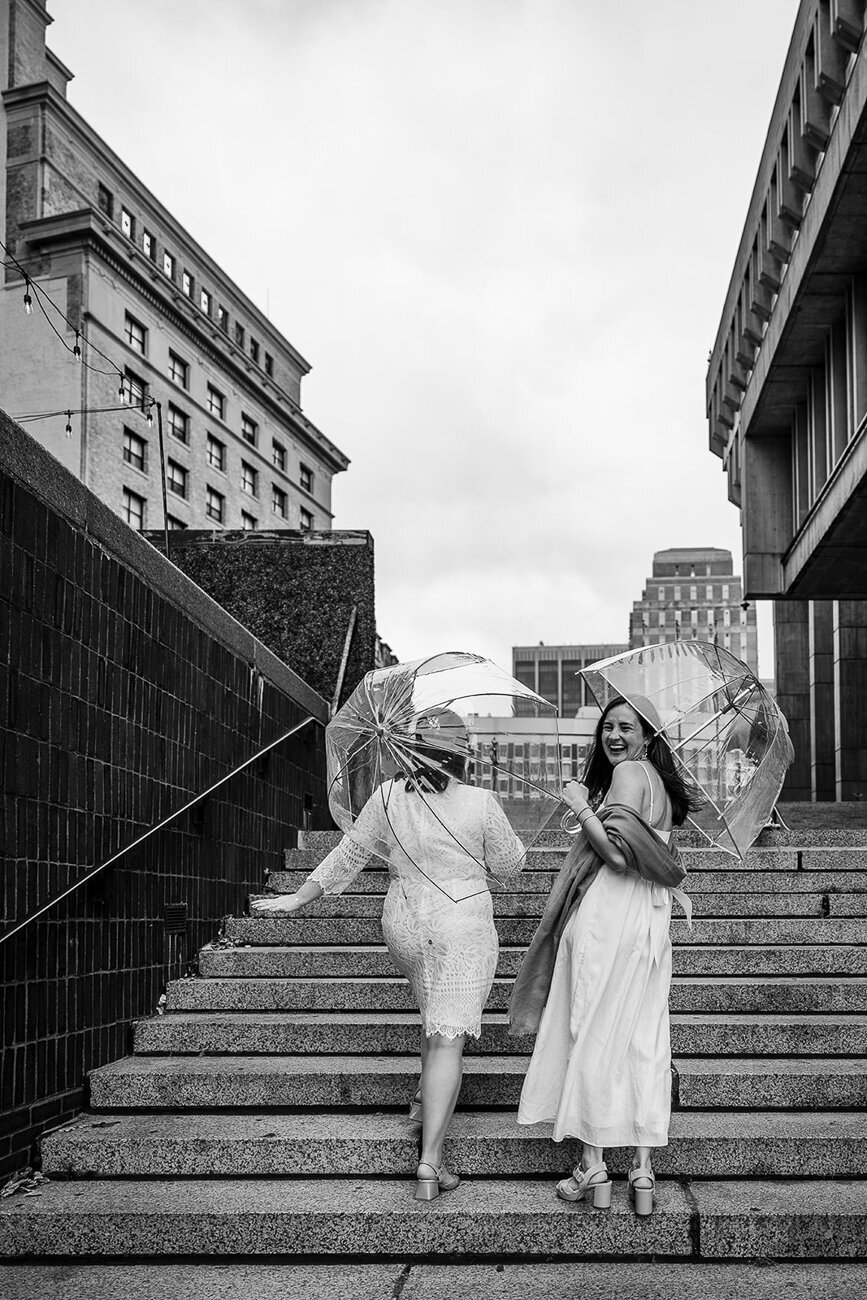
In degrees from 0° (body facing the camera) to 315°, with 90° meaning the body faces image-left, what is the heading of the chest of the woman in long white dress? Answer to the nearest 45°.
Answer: approximately 135°

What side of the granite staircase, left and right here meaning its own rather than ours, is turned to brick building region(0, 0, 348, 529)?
back

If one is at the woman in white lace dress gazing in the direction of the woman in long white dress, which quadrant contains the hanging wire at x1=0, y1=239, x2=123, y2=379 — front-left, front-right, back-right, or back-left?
back-left

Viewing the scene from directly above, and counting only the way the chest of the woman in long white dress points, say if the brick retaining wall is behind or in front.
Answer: in front

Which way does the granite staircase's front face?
toward the camera

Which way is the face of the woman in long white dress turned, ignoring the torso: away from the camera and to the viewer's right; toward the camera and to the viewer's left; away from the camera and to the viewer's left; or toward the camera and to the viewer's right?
toward the camera and to the viewer's left
